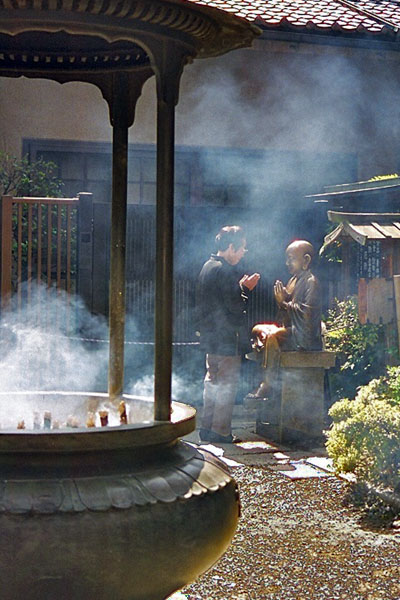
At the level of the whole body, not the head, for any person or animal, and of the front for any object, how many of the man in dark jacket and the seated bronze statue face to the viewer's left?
1

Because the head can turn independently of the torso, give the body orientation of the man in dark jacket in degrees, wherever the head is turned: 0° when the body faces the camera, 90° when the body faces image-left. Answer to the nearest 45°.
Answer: approximately 270°

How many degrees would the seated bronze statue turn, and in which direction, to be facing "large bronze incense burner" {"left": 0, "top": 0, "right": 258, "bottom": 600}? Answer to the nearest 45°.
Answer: approximately 90° to its left

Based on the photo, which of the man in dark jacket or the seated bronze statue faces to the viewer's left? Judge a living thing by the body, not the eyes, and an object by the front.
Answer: the seated bronze statue

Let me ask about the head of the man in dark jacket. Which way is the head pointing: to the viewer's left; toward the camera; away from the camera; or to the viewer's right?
to the viewer's right

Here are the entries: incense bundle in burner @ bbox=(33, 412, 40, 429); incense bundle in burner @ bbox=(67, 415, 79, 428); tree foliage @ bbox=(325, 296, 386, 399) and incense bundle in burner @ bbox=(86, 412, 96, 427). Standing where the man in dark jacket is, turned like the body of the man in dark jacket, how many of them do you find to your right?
3

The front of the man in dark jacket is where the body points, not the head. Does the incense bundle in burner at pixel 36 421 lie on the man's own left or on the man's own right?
on the man's own right

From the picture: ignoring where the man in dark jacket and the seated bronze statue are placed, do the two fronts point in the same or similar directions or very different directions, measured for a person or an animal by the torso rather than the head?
very different directions

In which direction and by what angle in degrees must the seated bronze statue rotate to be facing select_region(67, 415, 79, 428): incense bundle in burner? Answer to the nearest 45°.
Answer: approximately 90° to its left

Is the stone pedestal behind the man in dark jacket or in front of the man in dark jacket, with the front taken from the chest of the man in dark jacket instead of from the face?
in front

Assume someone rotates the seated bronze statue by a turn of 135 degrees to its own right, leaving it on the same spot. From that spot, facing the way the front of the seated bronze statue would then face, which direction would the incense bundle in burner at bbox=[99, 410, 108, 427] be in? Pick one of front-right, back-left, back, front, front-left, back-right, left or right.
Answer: back-right

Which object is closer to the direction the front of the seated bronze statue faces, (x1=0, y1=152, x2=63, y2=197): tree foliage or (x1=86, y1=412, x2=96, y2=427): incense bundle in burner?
the tree foliage

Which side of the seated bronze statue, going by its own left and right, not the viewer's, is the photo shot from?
left

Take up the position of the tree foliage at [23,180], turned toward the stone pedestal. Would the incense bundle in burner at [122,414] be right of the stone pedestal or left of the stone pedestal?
right
